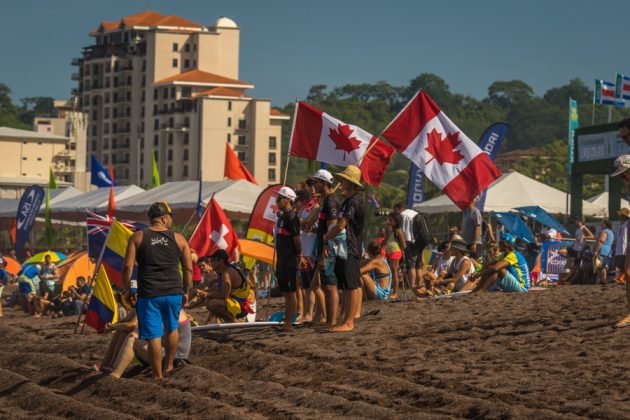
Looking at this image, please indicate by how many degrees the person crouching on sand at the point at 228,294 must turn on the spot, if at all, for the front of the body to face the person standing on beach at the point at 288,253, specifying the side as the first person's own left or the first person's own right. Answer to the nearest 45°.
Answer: approximately 135° to the first person's own left

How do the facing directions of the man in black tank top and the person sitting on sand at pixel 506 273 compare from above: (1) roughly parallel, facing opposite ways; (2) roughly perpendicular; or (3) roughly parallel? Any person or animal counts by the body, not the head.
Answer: roughly perpendicular

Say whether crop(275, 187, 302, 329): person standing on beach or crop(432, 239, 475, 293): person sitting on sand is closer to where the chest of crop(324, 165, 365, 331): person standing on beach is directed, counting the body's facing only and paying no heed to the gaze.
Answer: the person standing on beach

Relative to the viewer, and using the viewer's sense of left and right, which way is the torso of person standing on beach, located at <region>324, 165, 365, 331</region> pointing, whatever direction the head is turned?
facing to the left of the viewer

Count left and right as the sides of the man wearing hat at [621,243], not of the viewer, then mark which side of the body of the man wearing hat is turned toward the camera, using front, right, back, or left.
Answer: left

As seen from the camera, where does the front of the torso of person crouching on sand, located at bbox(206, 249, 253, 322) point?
to the viewer's left

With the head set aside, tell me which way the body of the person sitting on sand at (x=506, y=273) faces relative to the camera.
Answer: to the viewer's left

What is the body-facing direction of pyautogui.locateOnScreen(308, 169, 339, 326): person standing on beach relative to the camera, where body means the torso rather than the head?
to the viewer's left

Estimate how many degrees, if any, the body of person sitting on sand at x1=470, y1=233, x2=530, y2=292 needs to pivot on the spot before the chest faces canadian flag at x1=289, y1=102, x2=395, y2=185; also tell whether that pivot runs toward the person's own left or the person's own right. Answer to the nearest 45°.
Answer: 0° — they already face it

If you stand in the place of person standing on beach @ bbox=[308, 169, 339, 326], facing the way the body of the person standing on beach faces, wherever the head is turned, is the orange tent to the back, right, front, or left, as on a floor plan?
right
